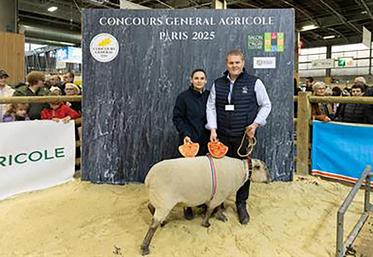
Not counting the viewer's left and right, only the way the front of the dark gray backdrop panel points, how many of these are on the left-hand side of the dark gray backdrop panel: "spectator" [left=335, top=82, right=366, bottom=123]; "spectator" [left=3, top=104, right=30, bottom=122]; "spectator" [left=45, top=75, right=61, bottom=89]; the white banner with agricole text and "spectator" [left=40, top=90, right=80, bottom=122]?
1

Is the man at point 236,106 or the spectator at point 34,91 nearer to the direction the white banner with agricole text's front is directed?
the man

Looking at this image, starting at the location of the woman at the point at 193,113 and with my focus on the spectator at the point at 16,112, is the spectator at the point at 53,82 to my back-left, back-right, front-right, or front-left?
front-right

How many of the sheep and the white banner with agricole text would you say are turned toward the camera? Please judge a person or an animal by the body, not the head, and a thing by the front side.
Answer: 1

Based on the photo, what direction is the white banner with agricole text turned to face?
toward the camera

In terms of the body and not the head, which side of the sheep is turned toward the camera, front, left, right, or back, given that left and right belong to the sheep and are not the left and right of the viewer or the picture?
right

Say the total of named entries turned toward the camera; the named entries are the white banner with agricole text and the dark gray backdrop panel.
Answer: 2

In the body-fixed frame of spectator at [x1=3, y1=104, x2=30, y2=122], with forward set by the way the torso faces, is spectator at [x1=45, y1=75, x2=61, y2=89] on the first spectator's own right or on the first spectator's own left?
on the first spectator's own left

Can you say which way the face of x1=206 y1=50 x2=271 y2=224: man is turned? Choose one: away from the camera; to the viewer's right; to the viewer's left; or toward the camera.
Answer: toward the camera

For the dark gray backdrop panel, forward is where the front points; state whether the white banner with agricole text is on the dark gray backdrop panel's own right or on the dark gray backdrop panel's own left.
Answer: on the dark gray backdrop panel's own right

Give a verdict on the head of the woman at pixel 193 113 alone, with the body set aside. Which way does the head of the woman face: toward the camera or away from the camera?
toward the camera

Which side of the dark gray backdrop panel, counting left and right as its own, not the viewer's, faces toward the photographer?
front

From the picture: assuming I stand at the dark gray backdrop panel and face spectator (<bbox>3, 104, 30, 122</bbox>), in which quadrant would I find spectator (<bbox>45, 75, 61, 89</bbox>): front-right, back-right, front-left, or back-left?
front-right

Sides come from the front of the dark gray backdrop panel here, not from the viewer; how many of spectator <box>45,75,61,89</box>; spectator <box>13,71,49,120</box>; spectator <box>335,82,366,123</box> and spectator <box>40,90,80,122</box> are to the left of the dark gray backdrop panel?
1

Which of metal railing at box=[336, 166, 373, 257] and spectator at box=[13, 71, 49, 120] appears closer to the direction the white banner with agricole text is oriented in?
the metal railing

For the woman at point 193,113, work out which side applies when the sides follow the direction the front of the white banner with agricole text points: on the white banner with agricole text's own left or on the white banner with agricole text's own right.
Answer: on the white banner with agricole text's own left
